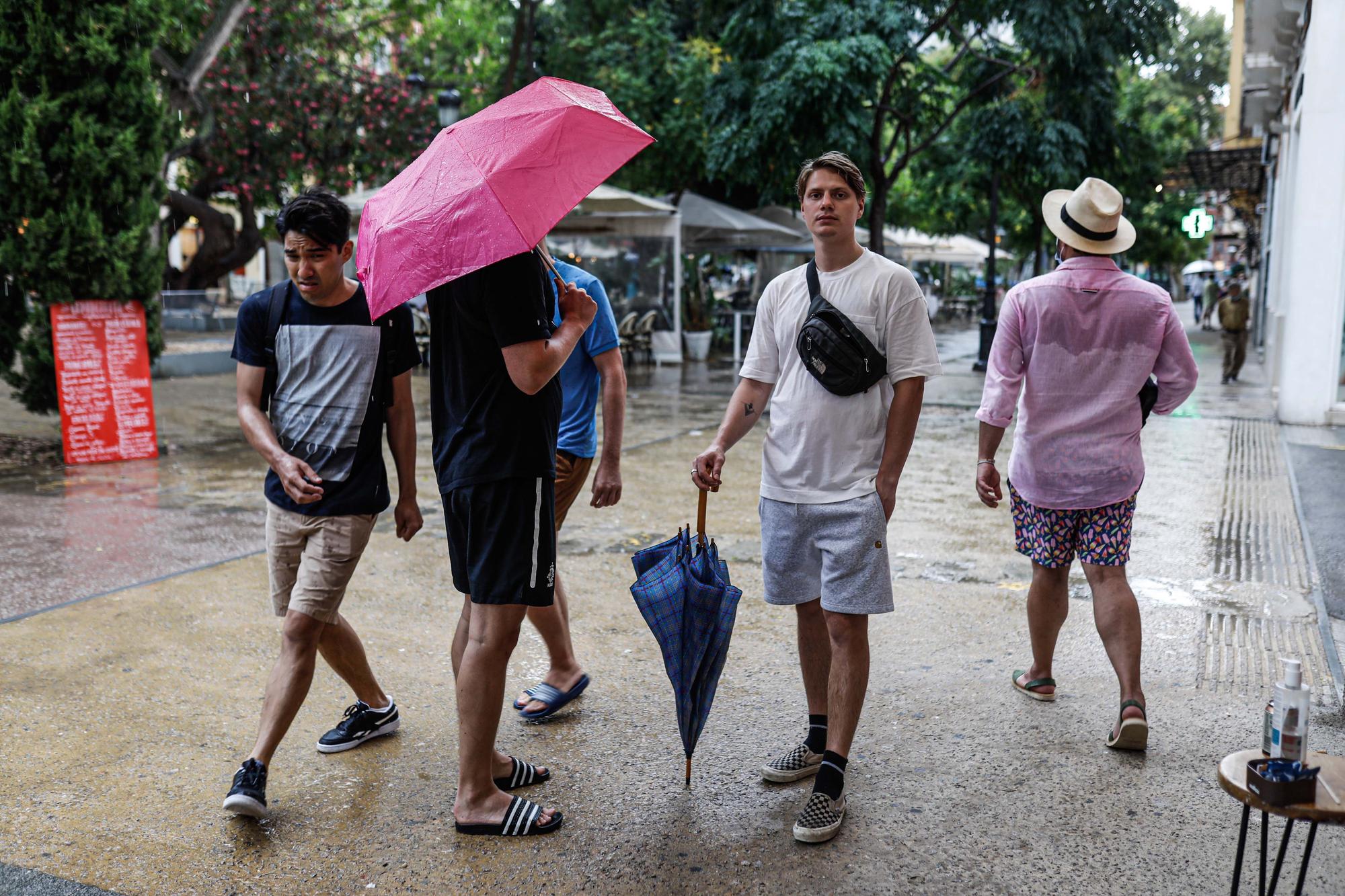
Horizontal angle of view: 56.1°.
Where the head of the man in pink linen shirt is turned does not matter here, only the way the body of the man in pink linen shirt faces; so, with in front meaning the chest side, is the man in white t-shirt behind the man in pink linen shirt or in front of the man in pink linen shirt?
behind

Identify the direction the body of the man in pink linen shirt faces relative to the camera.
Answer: away from the camera

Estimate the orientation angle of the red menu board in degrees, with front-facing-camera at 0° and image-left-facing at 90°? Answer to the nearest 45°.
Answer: approximately 0°

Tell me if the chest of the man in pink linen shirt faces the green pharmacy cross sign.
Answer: yes

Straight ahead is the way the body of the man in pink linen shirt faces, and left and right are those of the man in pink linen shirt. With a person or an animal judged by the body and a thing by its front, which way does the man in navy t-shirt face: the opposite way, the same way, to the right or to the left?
the opposite way

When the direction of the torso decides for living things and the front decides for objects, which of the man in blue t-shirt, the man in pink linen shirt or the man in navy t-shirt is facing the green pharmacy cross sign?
the man in pink linen shirt

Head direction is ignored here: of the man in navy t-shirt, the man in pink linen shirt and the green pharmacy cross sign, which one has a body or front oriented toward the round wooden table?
the green pharmacy cross sign

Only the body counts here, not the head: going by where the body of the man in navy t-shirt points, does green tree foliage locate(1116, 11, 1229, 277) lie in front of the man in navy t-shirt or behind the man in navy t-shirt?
behind

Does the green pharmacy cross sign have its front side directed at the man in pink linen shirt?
yes

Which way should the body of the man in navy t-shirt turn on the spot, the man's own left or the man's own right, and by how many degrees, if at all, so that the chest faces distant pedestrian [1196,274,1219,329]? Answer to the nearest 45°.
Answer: approximately 180°

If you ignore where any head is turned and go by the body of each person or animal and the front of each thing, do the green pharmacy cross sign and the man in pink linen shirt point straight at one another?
yes
